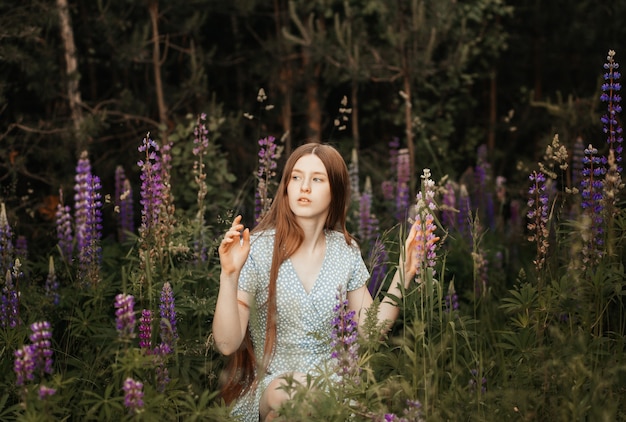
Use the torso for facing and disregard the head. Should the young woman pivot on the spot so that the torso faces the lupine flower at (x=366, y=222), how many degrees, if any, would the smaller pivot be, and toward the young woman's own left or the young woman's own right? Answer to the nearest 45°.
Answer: approximately 180°

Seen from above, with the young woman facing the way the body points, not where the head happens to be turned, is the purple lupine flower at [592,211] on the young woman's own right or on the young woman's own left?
on the young woman's own left

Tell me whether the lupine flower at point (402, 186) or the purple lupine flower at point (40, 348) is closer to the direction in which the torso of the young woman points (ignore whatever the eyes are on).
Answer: the purple lupine flower

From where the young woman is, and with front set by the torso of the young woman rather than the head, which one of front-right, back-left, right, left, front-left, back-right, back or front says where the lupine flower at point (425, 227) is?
front-left

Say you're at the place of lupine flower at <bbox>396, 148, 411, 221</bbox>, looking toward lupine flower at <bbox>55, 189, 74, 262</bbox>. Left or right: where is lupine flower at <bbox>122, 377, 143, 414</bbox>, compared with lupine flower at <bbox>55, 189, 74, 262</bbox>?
left

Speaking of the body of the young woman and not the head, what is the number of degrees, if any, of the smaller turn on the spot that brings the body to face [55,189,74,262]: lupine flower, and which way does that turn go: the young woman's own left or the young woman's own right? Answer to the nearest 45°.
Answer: approximately 135° to the young woman's own right

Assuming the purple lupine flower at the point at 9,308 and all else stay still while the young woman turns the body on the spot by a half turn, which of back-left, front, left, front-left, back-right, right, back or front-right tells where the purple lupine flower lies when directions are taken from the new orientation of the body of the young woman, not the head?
left

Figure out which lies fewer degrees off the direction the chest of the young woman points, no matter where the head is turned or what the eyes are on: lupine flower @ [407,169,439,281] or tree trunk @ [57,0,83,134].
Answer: the lupine flower

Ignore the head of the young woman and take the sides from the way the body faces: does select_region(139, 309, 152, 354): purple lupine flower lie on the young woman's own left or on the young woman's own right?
on the young woman's own right

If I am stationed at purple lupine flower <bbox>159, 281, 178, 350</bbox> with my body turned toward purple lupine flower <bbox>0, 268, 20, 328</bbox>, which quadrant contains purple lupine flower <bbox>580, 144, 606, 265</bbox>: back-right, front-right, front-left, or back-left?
back-right

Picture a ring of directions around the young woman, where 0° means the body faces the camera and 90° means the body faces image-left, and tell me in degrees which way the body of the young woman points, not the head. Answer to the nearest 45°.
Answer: approximately 0°

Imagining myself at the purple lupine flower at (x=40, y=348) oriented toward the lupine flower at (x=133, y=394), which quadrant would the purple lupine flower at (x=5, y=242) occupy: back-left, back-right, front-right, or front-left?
back-left

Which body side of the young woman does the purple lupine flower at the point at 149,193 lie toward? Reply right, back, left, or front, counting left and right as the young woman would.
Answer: right

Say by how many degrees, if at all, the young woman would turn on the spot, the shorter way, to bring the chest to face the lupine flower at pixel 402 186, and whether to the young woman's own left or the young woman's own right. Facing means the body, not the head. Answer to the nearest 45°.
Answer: approximately 180°
